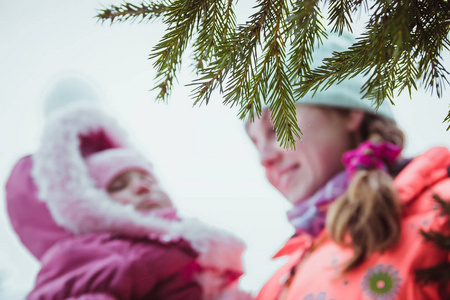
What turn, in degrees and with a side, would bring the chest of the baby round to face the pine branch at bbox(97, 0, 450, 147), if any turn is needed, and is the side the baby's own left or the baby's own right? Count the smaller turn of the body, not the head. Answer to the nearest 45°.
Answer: approximately 45° to the baby's own right

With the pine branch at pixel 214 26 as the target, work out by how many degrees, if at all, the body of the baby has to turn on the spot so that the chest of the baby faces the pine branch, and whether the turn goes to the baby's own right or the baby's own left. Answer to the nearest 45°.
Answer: approximately 45° to the baby's own right

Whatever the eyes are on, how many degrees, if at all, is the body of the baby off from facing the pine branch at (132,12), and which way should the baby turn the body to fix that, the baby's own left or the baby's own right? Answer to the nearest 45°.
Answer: approximately 45° to the baby's own right

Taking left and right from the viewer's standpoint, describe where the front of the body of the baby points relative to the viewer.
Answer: facing the viewer and to the right of the viewer

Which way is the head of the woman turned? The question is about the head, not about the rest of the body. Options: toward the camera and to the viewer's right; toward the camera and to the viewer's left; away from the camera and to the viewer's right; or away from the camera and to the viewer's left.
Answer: toward the camera and to the viewer's left

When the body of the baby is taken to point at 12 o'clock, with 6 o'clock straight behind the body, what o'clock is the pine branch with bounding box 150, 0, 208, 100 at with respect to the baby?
The pine branch is roughly at 1 o'clock from the baby.

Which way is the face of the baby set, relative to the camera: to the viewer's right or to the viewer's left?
to the viewer's right
